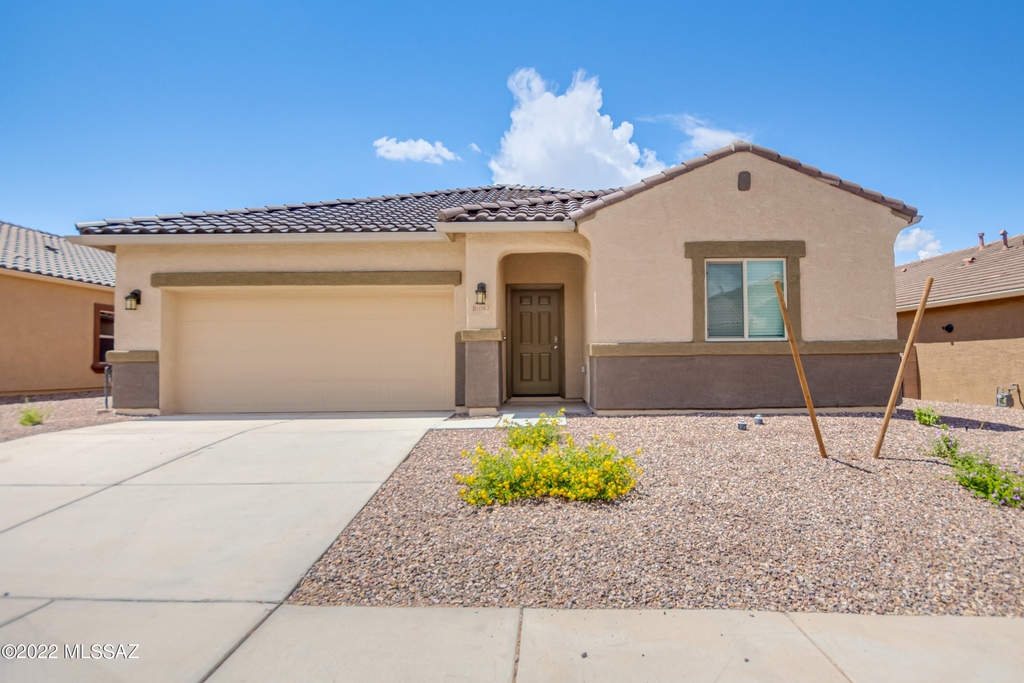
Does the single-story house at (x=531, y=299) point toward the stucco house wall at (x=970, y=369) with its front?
no

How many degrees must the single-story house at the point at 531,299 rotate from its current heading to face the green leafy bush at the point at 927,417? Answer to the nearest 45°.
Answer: approximately 90° to its left

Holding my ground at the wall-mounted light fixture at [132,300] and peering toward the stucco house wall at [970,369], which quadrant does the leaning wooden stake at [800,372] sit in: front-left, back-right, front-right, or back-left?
front-right

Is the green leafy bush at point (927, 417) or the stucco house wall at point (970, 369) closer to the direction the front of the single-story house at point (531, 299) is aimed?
the green leafy bush

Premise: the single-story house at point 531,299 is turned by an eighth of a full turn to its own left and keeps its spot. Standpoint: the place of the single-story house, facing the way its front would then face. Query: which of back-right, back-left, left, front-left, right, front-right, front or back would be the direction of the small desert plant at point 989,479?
front

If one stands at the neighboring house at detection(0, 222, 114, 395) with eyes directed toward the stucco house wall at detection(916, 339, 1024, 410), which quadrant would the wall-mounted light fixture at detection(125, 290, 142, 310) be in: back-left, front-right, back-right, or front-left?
front-right

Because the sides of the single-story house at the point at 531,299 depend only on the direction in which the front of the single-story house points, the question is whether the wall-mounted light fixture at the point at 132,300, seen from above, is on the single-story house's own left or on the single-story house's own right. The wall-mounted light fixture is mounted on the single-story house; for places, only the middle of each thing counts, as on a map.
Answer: on the single-story house's own right

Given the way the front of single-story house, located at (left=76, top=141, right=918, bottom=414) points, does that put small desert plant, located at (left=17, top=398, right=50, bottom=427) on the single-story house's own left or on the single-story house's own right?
on the single-story house's own right

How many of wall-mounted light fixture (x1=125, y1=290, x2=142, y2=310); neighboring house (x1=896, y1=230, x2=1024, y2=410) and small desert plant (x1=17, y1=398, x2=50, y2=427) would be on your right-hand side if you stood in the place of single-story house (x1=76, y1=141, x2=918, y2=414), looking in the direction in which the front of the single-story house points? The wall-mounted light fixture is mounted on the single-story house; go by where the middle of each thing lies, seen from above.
2

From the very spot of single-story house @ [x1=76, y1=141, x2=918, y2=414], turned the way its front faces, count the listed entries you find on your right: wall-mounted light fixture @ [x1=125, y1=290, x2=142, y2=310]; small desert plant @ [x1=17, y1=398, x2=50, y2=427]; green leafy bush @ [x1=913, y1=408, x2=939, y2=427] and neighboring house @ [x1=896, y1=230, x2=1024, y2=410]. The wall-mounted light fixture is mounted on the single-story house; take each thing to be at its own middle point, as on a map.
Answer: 2

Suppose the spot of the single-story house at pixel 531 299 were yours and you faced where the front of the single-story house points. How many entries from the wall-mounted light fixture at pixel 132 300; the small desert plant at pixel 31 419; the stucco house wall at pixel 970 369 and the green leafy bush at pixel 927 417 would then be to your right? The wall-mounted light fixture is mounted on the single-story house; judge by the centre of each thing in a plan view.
2

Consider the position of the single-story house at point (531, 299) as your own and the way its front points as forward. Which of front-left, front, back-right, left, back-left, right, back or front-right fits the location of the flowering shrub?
front

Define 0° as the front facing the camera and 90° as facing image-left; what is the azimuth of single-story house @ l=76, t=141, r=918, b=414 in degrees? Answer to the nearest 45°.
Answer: approximately 0°

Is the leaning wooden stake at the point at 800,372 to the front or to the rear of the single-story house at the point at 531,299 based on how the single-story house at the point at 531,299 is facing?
to the front

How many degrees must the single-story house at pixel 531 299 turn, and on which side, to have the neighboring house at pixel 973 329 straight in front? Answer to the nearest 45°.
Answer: approximately 90° to its left
